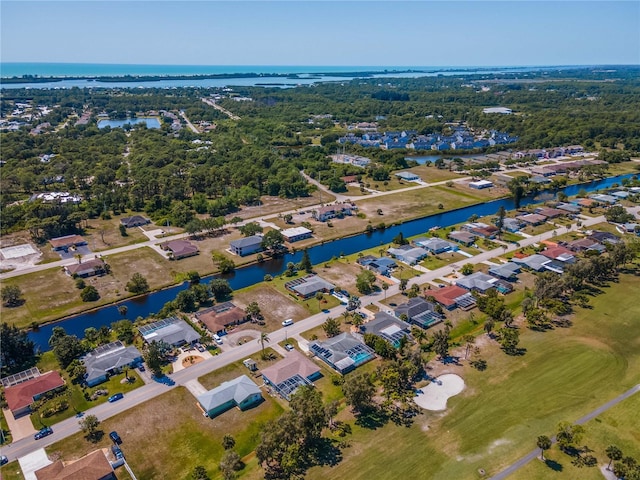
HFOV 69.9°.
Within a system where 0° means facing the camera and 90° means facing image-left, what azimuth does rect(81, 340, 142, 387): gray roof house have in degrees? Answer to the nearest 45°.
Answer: approximately 315°

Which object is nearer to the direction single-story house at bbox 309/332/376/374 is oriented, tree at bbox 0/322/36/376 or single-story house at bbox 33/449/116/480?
the tree

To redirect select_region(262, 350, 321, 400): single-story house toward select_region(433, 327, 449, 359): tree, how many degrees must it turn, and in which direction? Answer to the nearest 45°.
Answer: approximately 135° to its right

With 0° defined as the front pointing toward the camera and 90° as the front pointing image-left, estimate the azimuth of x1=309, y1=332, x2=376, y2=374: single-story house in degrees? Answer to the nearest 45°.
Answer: approximately 135°
